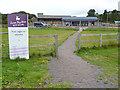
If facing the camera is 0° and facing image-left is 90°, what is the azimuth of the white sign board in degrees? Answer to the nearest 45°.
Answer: approximately 0°
